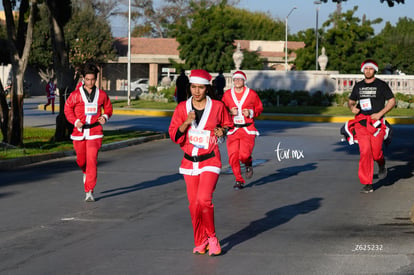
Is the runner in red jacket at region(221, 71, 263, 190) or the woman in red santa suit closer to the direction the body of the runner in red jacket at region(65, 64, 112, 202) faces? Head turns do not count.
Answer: the woman in red santa suit

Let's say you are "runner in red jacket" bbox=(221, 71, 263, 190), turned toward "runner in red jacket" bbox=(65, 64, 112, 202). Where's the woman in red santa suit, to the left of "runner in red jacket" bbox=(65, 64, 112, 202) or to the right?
left

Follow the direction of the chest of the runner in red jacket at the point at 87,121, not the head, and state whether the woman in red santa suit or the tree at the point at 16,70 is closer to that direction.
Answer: the woman in red santa suit

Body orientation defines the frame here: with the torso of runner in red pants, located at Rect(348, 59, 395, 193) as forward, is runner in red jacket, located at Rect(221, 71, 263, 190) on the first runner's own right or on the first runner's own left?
on the first runner's own right

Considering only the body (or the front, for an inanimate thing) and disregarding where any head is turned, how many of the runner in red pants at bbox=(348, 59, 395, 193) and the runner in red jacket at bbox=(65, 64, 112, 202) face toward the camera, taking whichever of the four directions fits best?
2

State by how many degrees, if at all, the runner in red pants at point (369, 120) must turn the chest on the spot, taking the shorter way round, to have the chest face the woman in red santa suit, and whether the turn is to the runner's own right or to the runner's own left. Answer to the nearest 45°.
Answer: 0° — they already face them

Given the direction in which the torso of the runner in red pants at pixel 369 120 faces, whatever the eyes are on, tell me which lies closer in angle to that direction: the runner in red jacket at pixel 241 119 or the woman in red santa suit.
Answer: the woman in red santa suit

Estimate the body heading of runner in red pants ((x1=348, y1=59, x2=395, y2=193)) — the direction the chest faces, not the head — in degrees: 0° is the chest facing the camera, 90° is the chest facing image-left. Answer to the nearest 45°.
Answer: approximately 0°

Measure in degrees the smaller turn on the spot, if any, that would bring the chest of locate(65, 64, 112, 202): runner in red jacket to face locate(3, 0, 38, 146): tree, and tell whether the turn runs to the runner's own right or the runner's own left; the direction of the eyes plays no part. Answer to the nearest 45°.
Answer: approximately 180°

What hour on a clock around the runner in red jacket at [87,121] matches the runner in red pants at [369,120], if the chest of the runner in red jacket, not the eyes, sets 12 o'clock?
The runner in red pants is roughly at 9 o'clock from the runner in red jacket.

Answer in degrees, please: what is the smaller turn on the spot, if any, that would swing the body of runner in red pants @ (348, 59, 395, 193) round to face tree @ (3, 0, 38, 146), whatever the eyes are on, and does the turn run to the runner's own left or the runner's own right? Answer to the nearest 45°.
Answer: approximately 135° to the runner's own right

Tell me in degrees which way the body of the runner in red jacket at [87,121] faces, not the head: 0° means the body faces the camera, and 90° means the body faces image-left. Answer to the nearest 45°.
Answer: approximately 0°

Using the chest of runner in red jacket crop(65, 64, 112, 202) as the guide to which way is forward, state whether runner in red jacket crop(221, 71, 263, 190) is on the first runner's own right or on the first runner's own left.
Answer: on the first runner's own left
